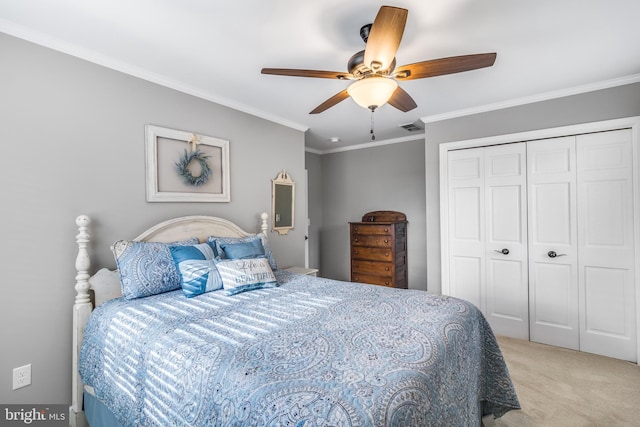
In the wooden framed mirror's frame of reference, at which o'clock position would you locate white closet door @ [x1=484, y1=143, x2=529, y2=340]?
The white closet door is roughly at 11 o'clock from the wooden framed mirror.

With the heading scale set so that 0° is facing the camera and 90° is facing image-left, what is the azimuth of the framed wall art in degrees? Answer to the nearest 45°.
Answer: approximately 315°

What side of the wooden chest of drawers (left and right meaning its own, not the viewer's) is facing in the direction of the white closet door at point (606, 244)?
left

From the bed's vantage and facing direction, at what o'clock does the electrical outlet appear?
The electrical outlet is roughly at 5 o'clock from the bed.

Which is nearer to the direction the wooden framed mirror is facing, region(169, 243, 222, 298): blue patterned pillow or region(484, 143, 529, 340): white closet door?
the white closet door

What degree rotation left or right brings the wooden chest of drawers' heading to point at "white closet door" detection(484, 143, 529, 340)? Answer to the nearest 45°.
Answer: approximately 90° to its left

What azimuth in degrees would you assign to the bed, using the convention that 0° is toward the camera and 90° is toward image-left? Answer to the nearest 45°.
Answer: approximately 315°
